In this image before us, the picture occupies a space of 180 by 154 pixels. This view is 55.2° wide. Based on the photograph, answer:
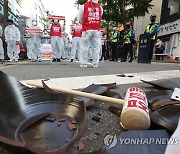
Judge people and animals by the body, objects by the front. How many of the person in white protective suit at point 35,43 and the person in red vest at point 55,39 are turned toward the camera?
2

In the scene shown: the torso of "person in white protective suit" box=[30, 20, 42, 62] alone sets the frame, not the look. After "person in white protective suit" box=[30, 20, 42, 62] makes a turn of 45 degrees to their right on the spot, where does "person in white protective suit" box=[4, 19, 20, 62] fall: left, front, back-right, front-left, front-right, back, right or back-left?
front-right

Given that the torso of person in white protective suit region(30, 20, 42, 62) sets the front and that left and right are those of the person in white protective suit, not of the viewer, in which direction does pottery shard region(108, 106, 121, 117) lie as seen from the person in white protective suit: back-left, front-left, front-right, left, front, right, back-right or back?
front

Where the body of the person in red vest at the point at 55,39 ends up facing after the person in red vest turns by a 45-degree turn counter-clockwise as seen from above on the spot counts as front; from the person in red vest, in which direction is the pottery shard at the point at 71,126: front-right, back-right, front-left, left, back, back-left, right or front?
front-right

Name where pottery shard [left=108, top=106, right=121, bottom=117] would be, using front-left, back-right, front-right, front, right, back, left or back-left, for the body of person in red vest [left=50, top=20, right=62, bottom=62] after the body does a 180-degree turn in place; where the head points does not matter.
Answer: back

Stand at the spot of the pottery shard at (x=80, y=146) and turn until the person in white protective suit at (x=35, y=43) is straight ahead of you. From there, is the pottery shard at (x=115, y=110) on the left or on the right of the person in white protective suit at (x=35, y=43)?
right

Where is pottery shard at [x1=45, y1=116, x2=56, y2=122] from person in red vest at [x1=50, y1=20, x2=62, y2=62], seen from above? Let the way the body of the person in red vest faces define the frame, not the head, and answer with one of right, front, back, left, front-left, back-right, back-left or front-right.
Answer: front

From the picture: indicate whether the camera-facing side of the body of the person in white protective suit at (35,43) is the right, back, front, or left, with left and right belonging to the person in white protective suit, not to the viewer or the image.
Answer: front

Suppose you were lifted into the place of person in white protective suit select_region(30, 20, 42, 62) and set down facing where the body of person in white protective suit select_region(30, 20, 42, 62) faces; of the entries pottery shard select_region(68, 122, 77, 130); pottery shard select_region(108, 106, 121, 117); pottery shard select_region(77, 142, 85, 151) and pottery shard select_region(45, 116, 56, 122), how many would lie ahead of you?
4

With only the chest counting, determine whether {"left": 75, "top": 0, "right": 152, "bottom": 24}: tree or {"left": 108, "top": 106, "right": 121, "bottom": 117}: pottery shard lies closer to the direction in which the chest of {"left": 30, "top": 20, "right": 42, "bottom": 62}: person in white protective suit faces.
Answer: the pottery shard

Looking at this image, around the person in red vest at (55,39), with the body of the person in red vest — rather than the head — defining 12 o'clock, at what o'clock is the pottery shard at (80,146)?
The pottery shard is roughly at 12 o'clock from the person in red vest.

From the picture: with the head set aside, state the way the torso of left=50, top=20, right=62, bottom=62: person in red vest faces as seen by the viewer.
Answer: toward the camera
